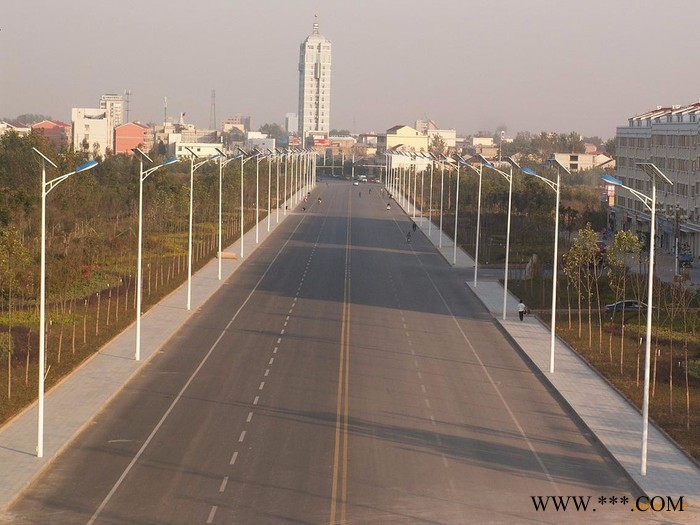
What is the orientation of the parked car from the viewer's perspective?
to the viewer's left
